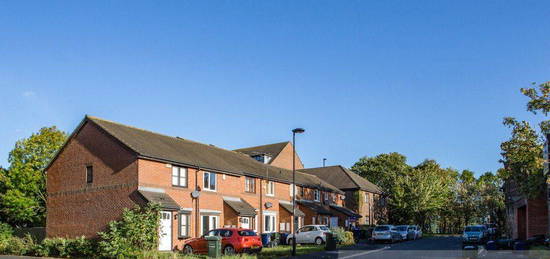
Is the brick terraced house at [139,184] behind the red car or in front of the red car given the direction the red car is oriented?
in front

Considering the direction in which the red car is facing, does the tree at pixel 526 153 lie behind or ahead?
behind

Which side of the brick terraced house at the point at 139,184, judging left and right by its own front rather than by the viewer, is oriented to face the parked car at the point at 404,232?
left

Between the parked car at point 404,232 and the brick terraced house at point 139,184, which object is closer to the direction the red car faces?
the brick terraced house

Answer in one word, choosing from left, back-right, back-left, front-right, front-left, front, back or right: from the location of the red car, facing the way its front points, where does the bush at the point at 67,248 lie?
front-left

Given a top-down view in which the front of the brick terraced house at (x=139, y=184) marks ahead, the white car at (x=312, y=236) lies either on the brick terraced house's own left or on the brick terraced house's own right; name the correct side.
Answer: on the brick terraced house's own left

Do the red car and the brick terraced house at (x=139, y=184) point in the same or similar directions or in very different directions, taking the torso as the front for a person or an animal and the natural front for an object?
very different directions

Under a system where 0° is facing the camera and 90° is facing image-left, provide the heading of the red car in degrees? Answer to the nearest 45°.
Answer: approximately 135°
